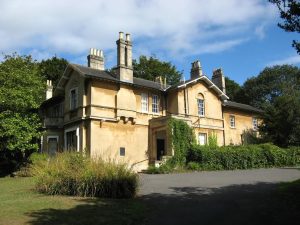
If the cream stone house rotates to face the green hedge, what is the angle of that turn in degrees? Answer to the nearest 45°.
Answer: approximately 45° to its left

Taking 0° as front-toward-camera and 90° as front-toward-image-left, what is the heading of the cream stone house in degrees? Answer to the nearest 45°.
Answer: approximately 315°

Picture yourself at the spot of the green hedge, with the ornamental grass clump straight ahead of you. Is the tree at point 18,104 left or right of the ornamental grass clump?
right

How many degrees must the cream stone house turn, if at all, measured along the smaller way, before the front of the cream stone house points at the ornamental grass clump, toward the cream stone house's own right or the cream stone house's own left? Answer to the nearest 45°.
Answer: approximately 45° to the cream stone house's own right

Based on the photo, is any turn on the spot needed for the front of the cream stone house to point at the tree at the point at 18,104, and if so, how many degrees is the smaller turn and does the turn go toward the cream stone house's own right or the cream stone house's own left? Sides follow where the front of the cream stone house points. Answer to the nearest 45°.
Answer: approximately 135° to the cream stone house's own right

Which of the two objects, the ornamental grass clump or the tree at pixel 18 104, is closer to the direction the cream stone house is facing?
the ornamental grass clump

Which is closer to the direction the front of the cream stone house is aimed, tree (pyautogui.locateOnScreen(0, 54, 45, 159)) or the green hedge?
the green hedge
